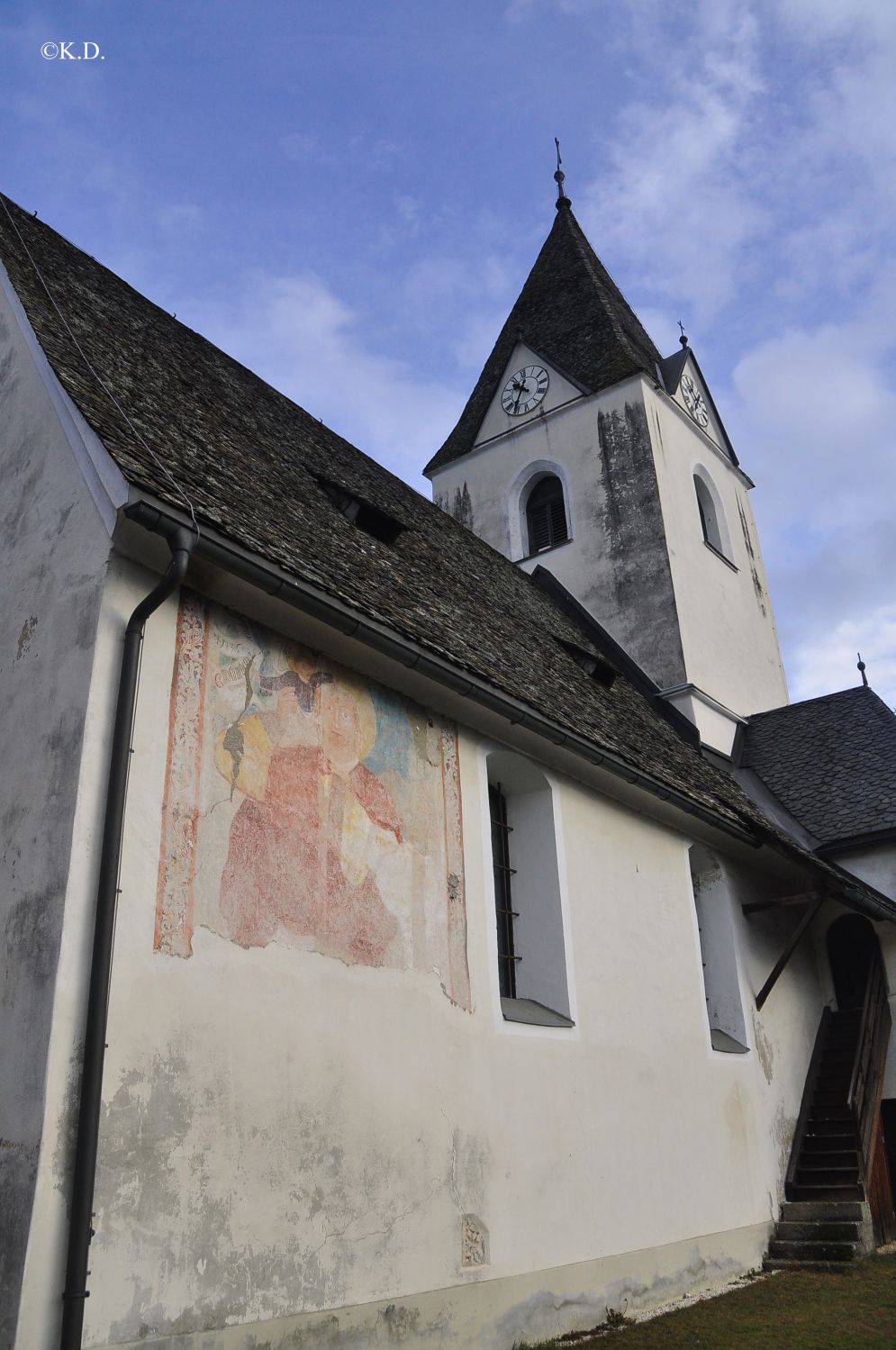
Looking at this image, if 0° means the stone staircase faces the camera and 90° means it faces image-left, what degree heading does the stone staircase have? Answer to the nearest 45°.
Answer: approximately 0°
